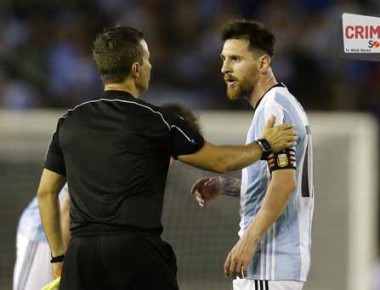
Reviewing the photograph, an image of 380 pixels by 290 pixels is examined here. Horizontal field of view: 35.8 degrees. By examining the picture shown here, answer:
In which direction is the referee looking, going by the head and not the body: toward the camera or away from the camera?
away from the camera

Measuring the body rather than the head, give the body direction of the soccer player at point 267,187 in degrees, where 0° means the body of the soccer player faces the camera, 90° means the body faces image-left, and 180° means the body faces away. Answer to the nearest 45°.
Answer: approximately 90°
